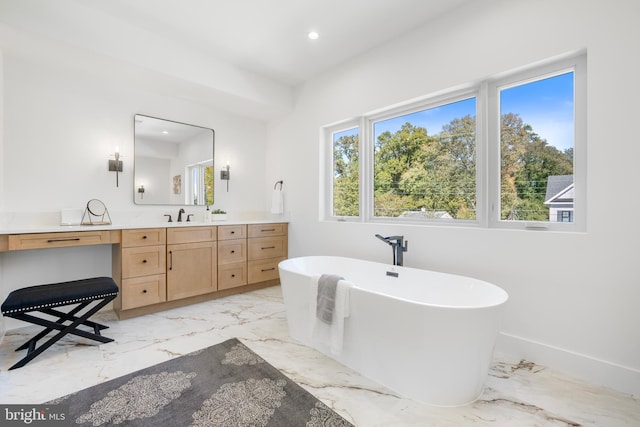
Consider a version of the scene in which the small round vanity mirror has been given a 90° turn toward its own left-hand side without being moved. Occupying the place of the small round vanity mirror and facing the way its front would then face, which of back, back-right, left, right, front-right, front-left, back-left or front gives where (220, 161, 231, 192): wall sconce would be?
front

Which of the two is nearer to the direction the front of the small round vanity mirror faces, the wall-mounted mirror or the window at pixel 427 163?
the window

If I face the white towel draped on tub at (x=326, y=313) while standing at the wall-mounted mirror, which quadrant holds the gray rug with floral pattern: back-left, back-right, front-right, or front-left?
front-right

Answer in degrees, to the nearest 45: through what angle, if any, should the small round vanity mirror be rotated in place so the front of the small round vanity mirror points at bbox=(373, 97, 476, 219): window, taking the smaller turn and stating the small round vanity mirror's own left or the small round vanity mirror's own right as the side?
approximately 45° to the small round vanity mirror's own left

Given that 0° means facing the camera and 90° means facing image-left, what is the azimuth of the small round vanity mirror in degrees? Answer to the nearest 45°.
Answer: approximately 0°

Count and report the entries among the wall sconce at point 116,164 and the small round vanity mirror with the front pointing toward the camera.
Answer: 2

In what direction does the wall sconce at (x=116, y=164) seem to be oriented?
toward the camera

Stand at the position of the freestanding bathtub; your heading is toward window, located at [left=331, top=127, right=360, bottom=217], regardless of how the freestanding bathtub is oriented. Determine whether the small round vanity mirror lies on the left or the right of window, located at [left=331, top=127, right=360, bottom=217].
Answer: left

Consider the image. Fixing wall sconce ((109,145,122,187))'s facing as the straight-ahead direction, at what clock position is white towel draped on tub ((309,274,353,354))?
The white towel draped on tub is roughly at 11 o'clock from the wall sconce.

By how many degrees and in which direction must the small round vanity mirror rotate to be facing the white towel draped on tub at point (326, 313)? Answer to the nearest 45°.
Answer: approximately 45° to its left
